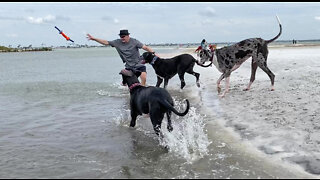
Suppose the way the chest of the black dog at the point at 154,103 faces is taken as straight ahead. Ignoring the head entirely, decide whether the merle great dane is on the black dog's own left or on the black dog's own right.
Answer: on the black dog's own right

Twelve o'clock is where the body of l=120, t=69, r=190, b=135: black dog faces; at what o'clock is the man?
The man is roughly at 1 o'clock from the black dog.

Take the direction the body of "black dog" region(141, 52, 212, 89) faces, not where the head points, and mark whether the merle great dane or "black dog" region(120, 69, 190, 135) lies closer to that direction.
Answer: the black dog

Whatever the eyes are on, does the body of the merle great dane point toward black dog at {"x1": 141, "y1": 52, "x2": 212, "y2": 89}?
yes

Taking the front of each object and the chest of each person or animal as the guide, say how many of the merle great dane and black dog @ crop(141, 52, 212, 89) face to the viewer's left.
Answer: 2

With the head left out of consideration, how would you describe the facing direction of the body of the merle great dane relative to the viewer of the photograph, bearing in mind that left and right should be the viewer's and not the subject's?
facing to the left of the viewer

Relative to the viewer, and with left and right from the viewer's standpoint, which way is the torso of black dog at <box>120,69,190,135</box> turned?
facing away from the viewer and to the left of the viewer

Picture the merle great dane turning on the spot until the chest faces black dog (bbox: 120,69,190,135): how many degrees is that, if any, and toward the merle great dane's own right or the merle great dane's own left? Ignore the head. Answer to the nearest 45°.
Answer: approximately 90° to the merle great dane's own left

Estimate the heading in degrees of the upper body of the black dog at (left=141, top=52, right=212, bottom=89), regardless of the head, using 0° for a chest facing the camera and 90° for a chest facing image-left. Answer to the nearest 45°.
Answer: approximately 90°

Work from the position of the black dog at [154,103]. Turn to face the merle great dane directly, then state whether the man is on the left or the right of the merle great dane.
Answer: left
